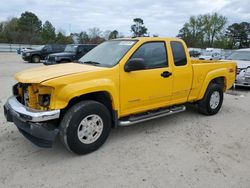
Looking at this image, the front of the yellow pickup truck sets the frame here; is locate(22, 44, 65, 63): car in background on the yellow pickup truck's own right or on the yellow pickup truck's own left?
on the yellow pickup truck's own right

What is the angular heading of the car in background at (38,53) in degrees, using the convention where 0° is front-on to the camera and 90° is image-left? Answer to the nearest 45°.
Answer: approximately 45°

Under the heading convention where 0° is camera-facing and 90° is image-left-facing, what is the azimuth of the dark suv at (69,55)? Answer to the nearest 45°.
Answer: approximately 45°

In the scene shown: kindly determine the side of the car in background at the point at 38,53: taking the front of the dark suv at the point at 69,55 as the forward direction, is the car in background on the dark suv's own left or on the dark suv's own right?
on the dark suv's own right
